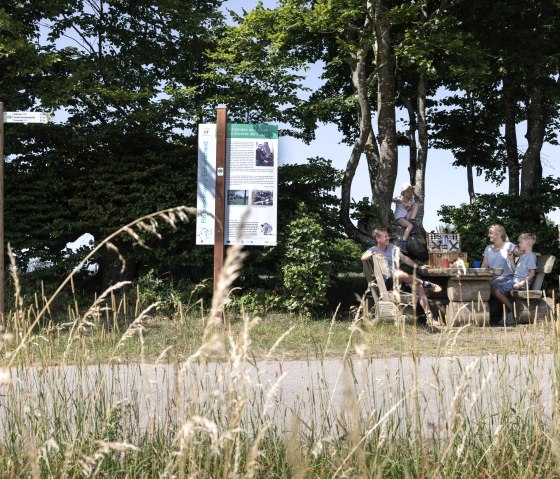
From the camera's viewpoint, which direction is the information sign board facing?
toward the camera

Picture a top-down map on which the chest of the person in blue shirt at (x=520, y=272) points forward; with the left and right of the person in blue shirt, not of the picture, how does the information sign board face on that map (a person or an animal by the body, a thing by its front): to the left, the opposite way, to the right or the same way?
to the left

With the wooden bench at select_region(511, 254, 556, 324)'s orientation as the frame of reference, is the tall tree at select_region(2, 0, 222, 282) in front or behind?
in front

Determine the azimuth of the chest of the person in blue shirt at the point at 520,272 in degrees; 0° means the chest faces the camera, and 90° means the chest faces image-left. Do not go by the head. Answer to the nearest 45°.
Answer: approximately 90°

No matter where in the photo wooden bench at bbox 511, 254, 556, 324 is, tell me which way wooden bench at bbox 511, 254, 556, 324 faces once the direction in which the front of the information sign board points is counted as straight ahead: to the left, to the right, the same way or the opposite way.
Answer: to the right

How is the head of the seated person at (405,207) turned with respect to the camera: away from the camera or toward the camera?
toward the camera

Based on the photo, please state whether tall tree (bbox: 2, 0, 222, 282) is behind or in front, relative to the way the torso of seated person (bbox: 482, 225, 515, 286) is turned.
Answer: in front

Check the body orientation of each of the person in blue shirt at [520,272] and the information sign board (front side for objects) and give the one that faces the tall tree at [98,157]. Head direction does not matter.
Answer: the person in blue shirt

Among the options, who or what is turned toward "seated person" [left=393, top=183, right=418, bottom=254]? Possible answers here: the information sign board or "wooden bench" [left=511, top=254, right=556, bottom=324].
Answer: the wooden bench

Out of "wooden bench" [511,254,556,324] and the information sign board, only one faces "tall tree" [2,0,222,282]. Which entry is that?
the wooden bench

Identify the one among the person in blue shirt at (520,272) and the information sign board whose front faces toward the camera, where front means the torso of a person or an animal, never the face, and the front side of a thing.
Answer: the information sign board

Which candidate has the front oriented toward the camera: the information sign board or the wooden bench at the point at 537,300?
the information sign board

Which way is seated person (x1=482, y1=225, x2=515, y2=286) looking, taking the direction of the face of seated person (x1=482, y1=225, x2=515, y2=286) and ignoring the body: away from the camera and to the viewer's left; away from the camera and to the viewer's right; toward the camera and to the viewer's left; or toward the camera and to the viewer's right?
toward the camera and to the viewer's left

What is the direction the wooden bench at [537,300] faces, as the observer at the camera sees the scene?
facing to the left of the viewer

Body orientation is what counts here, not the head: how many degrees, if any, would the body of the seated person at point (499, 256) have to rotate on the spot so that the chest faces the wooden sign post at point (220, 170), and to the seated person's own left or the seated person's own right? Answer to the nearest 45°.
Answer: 0° — they already face it
